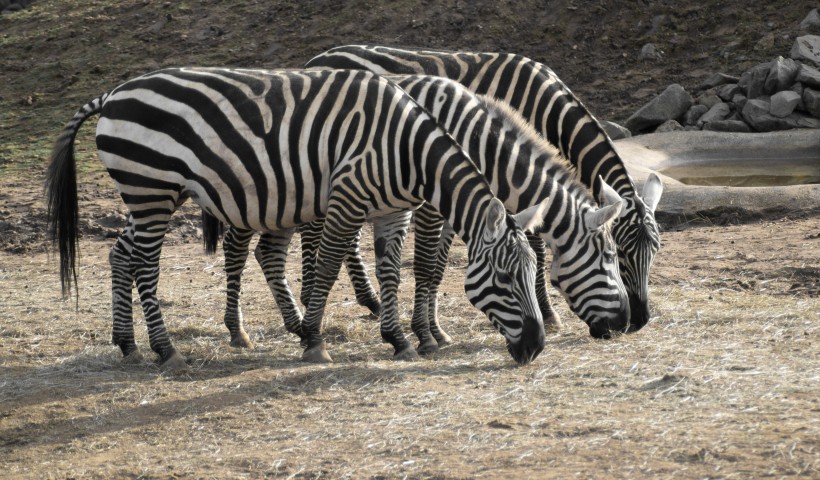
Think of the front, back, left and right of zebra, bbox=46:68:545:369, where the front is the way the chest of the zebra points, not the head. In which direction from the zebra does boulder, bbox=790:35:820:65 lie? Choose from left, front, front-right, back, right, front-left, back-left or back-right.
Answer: front-left

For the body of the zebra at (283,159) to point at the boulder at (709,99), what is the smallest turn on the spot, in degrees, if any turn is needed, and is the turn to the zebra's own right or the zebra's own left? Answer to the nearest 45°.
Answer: approximately 45° to the zebra's own left

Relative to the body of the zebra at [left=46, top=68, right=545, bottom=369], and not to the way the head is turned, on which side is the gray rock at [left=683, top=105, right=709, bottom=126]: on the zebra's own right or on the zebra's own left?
on the zebra's own left

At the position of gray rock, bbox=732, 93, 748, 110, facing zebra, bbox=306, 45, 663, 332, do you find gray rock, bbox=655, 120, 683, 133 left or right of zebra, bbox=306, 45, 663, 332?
right

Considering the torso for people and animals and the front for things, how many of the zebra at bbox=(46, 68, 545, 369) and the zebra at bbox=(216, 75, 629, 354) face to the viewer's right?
2

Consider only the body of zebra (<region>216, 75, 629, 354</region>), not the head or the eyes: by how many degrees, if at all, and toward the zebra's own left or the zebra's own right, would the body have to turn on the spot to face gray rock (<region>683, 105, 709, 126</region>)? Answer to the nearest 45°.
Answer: approximately 90° to the zebra's own left

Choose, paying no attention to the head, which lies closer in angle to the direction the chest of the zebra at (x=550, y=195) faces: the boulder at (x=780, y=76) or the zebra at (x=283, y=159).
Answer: the boulder

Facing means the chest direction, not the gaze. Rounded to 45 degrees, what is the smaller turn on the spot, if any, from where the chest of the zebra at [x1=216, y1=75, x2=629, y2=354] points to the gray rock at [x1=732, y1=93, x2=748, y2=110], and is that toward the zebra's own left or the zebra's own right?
approximately 45° to the zebra's own left

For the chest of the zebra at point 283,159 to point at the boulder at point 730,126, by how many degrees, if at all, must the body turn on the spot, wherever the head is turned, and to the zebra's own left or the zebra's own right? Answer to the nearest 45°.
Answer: approximately 45° to the zebra's own left

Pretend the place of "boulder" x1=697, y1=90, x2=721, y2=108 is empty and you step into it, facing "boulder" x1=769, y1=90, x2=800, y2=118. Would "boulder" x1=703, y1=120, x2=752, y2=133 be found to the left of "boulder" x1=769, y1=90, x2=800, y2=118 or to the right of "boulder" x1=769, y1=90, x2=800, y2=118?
right

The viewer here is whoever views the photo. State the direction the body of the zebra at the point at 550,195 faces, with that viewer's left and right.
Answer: facing to the right of the viewer

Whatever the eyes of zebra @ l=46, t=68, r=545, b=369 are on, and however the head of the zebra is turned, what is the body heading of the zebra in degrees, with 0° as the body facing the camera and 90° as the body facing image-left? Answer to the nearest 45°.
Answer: approximately 270°

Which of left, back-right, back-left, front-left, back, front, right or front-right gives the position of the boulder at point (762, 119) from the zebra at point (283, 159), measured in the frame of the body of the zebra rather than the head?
front-left
